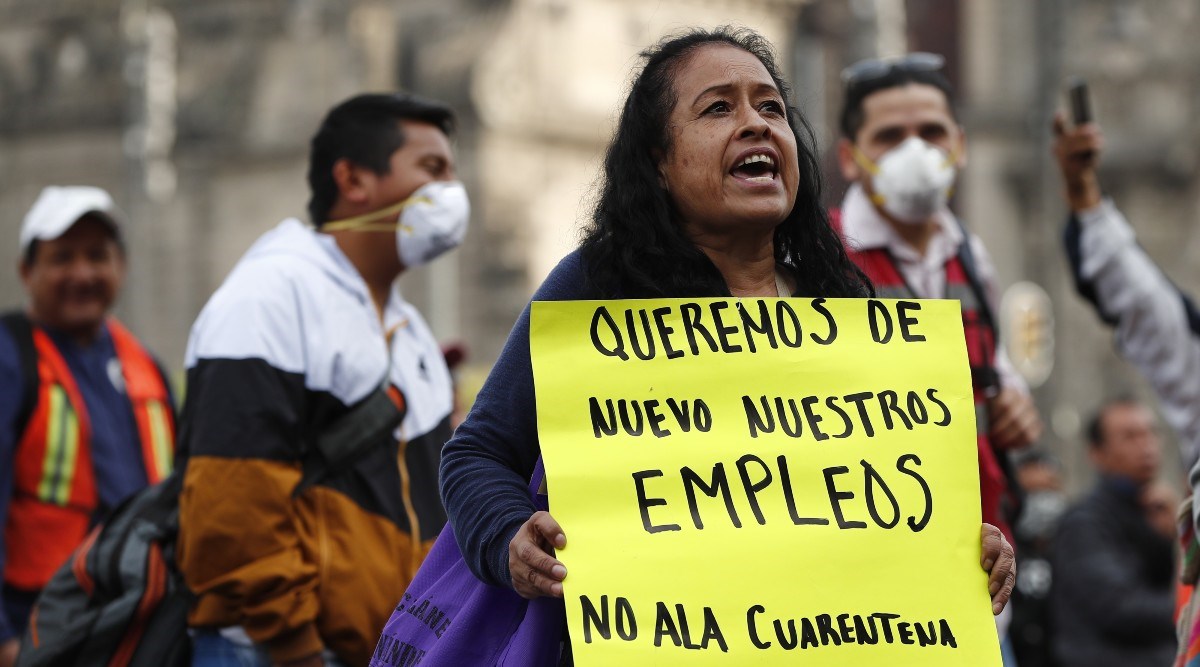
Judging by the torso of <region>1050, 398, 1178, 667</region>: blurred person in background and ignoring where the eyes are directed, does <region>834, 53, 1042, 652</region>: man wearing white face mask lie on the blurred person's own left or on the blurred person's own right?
on the blurred person's own right

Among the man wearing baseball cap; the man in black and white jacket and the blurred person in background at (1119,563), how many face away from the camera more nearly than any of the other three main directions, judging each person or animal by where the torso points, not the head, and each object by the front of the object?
0

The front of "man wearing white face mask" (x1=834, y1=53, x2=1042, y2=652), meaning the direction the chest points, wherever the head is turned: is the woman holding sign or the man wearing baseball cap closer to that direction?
the woman holding sign

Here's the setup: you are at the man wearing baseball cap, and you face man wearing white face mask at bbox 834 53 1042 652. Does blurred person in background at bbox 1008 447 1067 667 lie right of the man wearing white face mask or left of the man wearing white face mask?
left

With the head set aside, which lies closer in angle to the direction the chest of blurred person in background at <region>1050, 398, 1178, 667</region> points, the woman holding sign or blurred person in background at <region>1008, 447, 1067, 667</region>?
the woman holding sign

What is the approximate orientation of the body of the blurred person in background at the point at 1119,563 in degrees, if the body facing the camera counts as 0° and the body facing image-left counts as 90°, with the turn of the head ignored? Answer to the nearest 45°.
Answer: approximately 315°

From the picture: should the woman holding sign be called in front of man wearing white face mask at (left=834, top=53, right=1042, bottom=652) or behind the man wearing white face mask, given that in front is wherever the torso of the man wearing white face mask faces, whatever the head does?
in front

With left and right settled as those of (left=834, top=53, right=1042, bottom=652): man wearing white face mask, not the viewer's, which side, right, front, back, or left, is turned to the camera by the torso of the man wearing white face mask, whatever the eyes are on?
front

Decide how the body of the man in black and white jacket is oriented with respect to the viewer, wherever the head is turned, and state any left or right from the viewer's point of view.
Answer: facing the viewer and to the right of the viewer

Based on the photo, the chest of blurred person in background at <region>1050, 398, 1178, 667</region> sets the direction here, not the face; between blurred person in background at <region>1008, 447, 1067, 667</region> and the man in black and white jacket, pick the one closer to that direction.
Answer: the man in black and white jacket

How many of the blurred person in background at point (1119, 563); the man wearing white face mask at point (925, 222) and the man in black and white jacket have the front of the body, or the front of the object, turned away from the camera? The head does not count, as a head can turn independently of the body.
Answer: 0

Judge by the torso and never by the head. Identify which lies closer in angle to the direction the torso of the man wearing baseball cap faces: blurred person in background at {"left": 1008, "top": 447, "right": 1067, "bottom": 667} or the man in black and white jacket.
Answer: the man in black and white jacket
